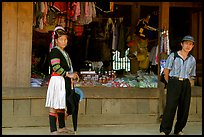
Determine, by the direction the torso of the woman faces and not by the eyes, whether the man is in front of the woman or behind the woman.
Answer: in front

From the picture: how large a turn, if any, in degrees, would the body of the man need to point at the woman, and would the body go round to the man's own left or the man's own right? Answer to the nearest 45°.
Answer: approximately 90° to the man's own right

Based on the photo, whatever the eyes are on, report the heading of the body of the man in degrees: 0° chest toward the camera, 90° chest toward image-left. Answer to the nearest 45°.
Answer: approximately 0°
